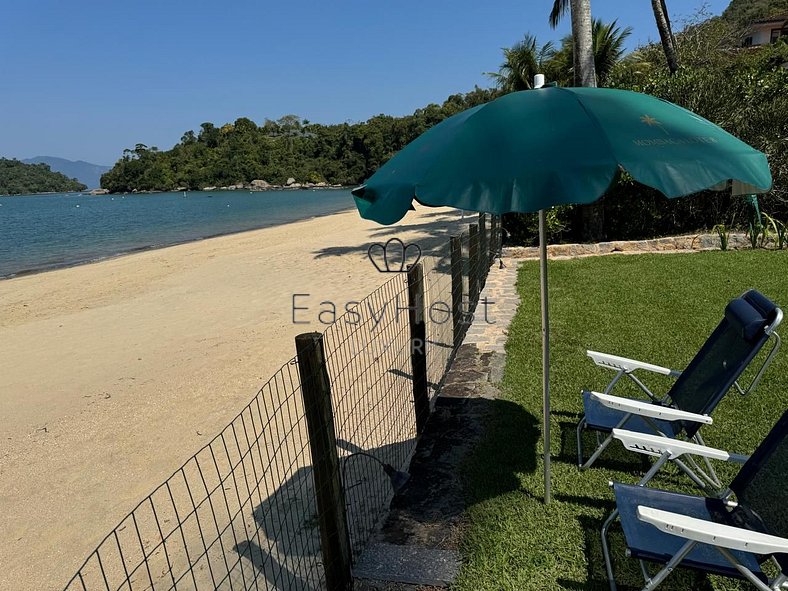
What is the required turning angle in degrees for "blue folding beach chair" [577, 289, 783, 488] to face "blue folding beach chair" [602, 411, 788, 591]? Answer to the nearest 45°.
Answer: approximately 90° to its left

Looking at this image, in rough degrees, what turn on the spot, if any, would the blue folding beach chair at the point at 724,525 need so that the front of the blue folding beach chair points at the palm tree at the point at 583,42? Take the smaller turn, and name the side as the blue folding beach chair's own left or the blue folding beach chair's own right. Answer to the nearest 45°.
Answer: approximately 90° to the blue folding beach chair's own right

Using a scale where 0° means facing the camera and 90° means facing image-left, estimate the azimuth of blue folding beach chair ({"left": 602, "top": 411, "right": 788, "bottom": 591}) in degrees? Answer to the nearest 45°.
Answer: approximately 90°

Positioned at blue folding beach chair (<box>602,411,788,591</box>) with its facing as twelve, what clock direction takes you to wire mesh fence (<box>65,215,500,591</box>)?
The wire mesh fence is roughly at 12 o'clock from the blue folding beach chair.

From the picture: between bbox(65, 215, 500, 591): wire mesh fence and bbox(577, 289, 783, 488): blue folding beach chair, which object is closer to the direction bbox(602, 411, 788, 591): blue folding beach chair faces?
the wire mesh fence

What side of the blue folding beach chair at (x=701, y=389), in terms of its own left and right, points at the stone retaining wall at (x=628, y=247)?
right

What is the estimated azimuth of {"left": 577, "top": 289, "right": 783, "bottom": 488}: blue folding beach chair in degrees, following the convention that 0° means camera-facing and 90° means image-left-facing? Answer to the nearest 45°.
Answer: approximately 90°

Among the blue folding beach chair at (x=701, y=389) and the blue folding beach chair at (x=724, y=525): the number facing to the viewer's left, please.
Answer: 2
